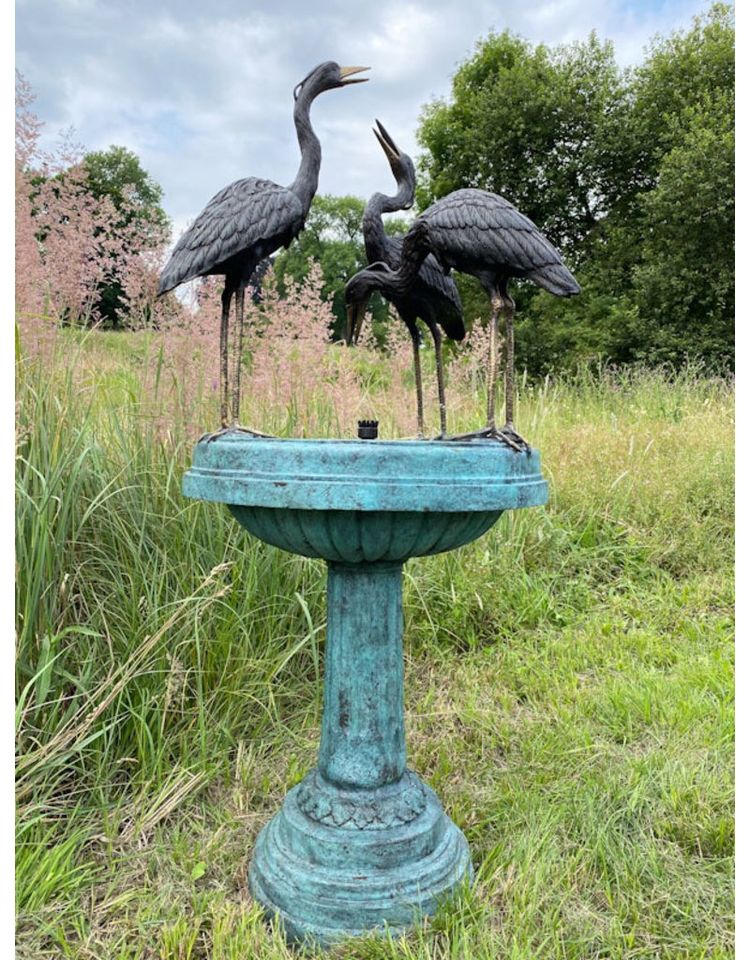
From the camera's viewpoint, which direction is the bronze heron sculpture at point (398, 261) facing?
to the viewer's left

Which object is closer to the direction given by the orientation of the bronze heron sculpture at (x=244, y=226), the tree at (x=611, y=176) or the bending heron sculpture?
the bending heron sculpture

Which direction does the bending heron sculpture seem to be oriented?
to the viewer's left

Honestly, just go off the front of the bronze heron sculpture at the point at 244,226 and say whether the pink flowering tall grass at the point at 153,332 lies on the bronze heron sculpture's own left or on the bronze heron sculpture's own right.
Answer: on the bronze heron sculpture's own left

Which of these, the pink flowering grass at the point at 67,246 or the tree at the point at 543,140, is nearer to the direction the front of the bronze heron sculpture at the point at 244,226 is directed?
the tree

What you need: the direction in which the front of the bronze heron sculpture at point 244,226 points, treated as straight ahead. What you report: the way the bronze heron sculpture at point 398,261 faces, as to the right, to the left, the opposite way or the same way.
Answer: the opposite way

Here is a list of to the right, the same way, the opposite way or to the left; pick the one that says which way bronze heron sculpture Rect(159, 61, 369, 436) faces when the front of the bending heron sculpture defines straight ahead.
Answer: the opposite way

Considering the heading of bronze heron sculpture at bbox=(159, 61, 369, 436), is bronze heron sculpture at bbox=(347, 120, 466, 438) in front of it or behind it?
in front

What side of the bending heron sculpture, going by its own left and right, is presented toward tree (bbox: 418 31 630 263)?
right

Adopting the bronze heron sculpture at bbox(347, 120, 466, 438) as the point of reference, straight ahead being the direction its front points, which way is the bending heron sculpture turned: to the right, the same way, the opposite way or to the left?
the same way

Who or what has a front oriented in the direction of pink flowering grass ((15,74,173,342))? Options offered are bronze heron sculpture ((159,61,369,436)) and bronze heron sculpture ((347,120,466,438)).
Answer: bronze heron sculpture ((347,120,466,438))

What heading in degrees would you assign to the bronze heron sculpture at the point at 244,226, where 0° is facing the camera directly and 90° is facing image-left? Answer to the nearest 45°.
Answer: approximately 270°

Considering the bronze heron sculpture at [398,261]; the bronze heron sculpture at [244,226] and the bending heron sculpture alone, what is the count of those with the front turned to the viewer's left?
2
